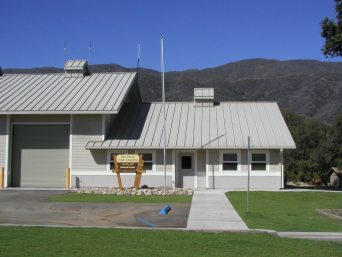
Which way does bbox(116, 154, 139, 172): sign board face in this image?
toward the camera

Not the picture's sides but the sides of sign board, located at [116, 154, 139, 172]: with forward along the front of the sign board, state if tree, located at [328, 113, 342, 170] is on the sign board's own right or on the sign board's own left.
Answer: on the sign board's own left

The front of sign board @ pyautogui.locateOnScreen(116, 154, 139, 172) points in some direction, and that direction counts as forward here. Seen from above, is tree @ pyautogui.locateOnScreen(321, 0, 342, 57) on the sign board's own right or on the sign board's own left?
on the sign board's own left
